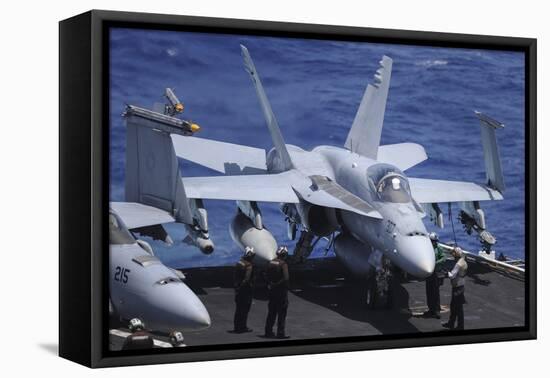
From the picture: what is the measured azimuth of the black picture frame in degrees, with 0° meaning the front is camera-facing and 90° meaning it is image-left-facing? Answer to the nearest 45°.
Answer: approximately 315°
